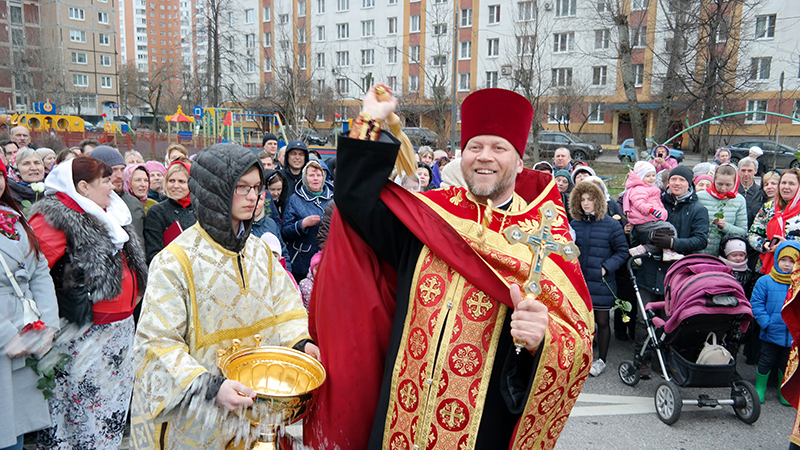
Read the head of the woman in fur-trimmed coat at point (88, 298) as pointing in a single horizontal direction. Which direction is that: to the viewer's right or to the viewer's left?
to the viewer's right

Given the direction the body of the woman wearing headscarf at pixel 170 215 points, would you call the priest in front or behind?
in front

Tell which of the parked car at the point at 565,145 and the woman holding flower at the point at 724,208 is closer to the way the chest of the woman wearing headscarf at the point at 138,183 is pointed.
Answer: the woman holding flower

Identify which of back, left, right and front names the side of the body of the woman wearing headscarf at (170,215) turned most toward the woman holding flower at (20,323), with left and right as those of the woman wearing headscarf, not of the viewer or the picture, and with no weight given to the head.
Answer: right

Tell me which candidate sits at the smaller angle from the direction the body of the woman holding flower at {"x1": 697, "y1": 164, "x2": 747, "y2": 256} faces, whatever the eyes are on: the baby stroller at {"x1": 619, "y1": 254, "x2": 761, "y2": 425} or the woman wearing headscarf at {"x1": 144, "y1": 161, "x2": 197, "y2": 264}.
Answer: the baby stroller

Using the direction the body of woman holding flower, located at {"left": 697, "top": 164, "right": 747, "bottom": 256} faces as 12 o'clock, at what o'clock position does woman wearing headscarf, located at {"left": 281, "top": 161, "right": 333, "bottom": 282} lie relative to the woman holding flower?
The woman wearing headscarf is roughly at 2 o'clock from the woman holding flower.

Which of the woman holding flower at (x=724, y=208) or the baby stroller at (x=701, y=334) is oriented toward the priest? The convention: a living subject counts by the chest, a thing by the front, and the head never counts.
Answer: the woman holding flower

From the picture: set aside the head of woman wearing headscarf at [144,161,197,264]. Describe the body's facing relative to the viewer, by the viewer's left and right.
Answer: facing the viewer and to the right of the viewer
